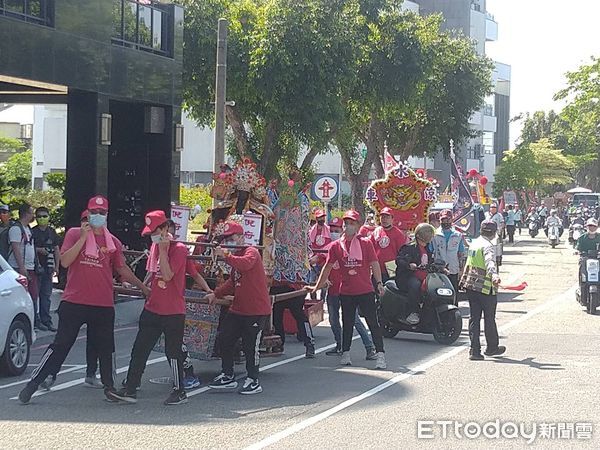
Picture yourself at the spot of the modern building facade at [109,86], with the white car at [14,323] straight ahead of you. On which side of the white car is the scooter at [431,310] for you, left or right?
left

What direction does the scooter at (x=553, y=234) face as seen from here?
toward the camera

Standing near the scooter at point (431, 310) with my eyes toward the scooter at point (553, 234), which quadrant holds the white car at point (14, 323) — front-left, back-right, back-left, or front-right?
back-left

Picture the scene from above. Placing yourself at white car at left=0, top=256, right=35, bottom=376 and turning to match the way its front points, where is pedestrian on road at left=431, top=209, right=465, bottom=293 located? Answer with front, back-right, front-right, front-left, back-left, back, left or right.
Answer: back

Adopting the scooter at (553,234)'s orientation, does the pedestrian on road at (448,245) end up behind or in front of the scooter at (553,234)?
in front

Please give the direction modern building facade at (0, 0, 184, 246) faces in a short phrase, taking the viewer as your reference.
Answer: facing the viewer and to the right of the viewer

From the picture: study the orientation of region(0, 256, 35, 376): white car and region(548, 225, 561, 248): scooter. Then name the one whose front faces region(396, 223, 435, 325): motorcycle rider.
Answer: the scooter

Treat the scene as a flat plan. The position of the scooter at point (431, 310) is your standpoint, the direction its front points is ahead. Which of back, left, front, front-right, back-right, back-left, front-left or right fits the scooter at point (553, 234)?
back-left

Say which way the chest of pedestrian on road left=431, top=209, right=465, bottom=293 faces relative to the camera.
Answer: toward the camera

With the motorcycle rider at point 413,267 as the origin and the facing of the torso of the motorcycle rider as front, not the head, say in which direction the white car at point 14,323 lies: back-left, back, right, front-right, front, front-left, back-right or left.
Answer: right

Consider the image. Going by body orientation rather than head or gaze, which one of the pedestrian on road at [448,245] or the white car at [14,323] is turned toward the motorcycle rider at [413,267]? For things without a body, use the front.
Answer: the pedestrian on road

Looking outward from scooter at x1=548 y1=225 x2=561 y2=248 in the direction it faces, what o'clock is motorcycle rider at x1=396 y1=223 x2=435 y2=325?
The motorcycle rider is roughly at 12 o'clock from the scooter.

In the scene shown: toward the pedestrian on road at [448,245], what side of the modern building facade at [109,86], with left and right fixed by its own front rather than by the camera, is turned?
front

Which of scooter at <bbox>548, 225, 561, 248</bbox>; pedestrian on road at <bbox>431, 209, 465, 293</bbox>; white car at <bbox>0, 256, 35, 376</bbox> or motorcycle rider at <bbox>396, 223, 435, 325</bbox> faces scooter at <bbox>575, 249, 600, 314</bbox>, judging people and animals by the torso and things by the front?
scooter at <bbox>548, 225, 561, 248</bbox>

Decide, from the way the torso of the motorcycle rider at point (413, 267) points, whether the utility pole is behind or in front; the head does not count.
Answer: behind

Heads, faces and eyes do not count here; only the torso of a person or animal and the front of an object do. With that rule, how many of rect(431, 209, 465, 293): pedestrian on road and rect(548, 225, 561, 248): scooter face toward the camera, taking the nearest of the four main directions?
2
